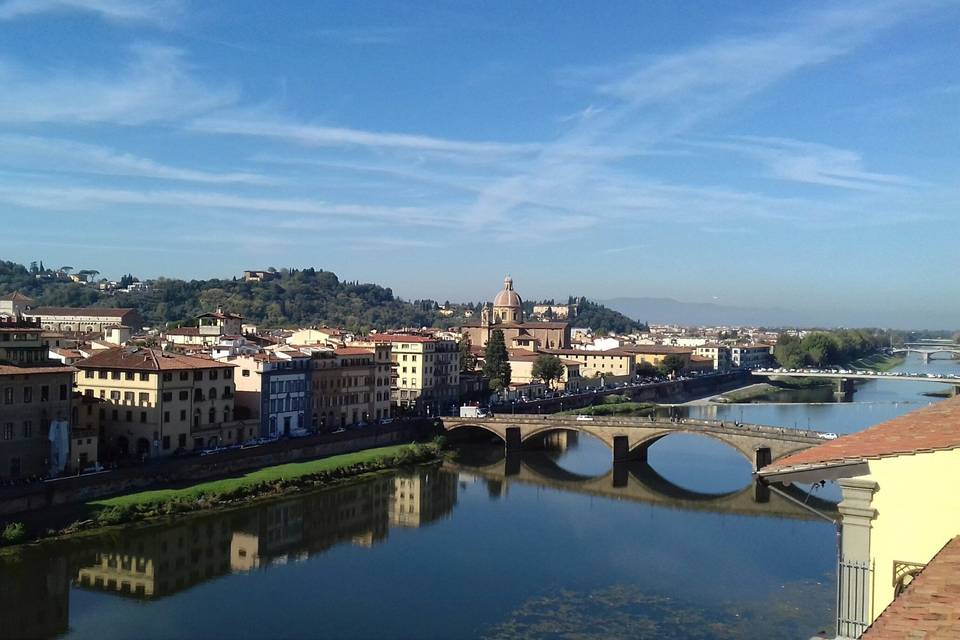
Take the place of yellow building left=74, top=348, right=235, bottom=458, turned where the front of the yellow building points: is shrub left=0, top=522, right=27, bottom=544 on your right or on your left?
on your right

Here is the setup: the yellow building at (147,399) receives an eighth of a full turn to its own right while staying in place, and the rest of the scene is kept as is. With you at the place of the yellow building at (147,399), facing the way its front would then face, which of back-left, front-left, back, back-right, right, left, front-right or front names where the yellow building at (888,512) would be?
front

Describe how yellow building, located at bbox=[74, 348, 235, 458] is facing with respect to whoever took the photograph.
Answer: facing the viewer and to the right of the viewer

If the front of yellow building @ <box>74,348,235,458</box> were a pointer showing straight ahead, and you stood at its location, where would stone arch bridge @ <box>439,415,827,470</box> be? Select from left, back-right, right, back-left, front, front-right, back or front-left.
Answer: front-left

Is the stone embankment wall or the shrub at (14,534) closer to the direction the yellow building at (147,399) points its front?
the stone embankment wall
